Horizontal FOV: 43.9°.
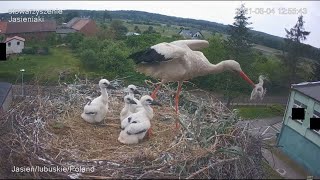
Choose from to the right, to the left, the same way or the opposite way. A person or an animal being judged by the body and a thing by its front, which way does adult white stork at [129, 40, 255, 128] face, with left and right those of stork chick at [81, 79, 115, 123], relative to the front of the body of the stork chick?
the same way

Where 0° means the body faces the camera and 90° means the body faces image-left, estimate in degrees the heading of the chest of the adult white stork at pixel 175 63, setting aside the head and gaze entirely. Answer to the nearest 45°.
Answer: approximately 270°

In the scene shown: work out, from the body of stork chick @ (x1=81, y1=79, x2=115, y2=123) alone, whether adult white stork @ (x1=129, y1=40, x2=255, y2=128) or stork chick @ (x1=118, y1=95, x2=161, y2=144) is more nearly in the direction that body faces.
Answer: the adult white stork

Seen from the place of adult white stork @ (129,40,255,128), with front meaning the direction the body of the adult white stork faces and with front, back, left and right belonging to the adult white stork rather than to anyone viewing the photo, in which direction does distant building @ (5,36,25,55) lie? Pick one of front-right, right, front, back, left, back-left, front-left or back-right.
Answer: back

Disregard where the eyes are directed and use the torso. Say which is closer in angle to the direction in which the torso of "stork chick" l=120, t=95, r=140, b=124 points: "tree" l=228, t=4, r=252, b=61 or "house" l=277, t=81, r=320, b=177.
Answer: the house

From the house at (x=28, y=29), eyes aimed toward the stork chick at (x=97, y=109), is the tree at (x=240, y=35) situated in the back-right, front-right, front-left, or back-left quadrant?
front-left

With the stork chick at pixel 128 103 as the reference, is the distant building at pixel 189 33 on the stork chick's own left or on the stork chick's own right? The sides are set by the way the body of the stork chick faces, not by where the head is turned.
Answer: on the stork chick's own left

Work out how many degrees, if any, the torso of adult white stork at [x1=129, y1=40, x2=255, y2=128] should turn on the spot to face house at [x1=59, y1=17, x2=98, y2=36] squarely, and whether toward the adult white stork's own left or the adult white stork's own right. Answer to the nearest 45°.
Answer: approximately 135° to the adult white stork's own left

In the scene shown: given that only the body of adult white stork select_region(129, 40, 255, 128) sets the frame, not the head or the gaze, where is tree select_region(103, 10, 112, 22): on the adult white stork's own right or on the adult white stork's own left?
on the adult white stork's own left

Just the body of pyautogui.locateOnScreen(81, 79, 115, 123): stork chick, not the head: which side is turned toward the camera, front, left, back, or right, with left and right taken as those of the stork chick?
right

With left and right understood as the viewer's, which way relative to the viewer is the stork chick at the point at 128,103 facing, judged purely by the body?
facing to the right of the viewer

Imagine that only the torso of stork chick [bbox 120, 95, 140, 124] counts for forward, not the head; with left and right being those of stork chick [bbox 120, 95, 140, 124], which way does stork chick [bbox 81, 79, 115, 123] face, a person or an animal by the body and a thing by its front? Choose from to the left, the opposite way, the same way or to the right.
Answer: the same way

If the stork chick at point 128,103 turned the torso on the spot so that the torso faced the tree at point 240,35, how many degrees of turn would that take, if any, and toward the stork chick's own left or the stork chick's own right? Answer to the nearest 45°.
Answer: approximately 45° to the stork chick's own left

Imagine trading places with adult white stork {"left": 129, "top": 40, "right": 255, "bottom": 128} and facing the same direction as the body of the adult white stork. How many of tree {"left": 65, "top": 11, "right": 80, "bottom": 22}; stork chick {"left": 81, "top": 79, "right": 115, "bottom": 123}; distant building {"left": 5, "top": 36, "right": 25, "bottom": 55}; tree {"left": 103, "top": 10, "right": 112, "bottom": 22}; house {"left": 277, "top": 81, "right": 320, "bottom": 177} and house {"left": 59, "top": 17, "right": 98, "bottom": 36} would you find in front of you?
1

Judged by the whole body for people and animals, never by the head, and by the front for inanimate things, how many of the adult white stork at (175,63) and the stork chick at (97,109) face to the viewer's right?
2
